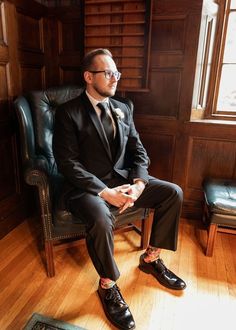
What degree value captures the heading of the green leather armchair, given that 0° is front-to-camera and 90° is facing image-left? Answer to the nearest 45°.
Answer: approximately 315°

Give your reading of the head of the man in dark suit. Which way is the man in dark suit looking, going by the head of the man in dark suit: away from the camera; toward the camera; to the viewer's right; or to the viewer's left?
to the viewer's right

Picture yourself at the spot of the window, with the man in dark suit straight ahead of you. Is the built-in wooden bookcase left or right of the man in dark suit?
right

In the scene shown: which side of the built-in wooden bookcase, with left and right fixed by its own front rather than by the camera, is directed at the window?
left

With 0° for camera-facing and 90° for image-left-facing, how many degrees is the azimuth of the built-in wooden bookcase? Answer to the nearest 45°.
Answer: approximately 0°

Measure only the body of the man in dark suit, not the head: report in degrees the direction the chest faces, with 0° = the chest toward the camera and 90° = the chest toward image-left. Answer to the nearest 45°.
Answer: approximately 315°

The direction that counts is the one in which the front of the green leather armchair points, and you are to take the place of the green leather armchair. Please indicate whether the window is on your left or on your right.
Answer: on your left

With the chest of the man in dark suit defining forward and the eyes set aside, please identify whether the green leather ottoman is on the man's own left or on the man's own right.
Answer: on the man's own left
